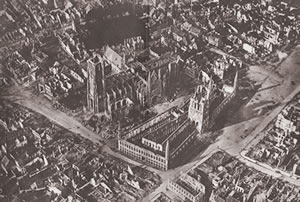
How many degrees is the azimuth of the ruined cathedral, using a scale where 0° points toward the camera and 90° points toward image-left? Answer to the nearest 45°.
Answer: approximately 45°

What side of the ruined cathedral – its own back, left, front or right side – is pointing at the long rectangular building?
left

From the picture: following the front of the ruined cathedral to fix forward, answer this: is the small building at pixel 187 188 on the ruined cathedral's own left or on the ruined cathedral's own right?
on the ruined cathedral's own left
